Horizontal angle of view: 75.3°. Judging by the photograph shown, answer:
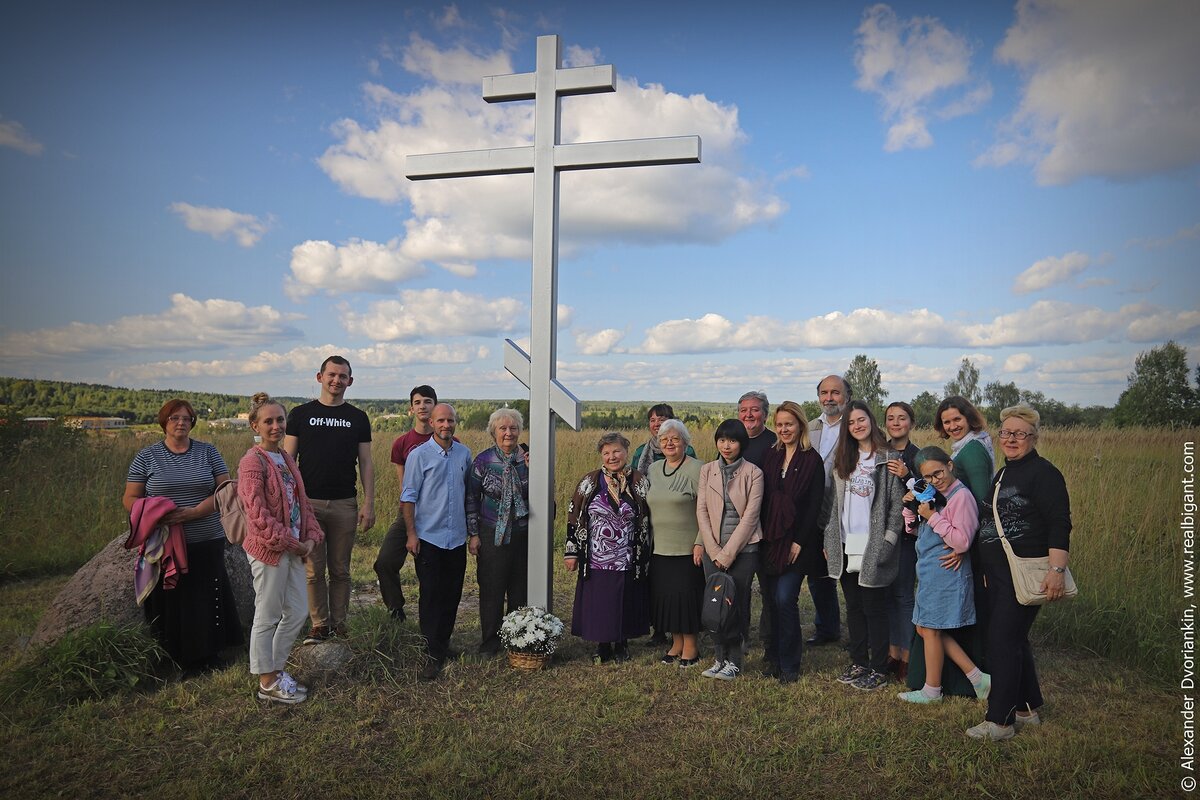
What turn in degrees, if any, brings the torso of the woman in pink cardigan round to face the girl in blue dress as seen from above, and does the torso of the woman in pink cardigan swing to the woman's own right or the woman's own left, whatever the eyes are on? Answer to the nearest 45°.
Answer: approximately 45° to the woman's own left

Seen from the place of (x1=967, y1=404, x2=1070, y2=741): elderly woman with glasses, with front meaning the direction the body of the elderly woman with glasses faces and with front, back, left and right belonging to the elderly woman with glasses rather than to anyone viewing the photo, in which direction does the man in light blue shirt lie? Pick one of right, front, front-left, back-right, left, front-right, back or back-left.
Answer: front-right

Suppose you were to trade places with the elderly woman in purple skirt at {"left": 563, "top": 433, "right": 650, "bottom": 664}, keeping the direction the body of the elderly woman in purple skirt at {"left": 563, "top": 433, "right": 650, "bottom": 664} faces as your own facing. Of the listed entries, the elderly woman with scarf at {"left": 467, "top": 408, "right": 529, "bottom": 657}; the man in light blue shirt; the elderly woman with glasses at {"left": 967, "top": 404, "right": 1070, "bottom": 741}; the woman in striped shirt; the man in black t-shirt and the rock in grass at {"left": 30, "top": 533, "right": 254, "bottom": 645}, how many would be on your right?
5

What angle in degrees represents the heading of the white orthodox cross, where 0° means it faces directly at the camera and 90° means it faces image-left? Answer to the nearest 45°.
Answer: approximately 0°

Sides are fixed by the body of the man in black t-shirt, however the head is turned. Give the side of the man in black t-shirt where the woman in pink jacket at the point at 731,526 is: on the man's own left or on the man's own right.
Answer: on the man's own left

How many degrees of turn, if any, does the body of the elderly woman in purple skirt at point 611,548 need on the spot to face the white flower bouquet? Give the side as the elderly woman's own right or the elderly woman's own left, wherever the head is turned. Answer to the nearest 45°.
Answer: approximately 90° to the elderly woman's own right

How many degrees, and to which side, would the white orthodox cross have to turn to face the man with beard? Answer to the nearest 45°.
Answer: approximately 90° to its left

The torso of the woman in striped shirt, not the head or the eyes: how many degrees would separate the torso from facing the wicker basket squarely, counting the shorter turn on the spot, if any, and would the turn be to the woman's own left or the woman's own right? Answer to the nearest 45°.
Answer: approximately 45° to the woman's own left

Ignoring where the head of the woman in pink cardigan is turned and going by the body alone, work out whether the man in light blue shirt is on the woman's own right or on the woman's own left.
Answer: on the woman's own left
